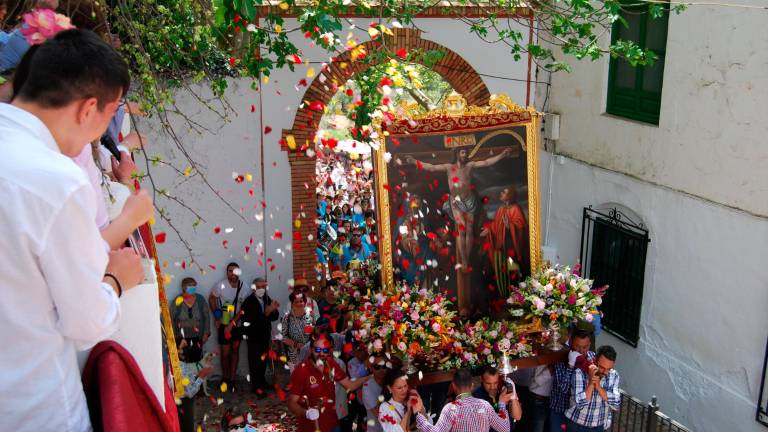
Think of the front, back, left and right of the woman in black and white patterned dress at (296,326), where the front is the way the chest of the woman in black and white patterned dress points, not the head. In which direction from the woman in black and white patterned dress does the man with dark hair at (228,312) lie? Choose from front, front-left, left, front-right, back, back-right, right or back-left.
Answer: back-right

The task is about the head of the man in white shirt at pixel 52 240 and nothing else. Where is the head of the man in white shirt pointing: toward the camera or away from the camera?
away from the camera

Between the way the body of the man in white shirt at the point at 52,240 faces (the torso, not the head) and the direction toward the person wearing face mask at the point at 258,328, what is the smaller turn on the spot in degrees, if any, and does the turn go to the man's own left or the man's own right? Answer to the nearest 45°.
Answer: approximately 45° to the man's own left

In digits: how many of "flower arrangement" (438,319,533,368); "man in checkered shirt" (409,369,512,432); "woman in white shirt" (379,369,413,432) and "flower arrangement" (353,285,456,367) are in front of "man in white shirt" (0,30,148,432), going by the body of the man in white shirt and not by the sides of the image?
4

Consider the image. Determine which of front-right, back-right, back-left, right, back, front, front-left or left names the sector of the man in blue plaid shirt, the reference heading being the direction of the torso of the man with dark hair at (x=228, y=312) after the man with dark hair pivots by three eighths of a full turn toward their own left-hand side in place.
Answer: right

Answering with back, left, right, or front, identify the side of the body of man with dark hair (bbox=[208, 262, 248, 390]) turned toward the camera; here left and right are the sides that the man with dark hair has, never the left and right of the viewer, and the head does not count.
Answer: front

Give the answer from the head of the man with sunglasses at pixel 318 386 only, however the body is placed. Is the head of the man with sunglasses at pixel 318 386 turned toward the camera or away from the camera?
toward the camera

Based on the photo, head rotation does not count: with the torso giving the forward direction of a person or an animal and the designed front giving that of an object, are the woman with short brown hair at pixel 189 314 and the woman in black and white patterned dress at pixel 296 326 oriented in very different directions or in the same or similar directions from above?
same or similar directions

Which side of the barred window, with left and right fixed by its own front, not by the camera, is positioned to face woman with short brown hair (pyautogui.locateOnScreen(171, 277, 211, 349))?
front

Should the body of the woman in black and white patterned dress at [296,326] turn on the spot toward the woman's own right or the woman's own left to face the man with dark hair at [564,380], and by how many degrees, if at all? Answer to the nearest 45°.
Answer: approximately 45° to the woman's own left

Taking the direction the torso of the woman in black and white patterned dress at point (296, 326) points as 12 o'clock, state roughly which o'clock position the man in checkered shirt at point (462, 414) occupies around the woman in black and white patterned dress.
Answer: The man in checkered shirt is roughly at 11 o'clock from the woman in black and white patterned dress.

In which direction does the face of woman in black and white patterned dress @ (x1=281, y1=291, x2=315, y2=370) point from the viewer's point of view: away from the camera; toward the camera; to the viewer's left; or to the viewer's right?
toward the camera

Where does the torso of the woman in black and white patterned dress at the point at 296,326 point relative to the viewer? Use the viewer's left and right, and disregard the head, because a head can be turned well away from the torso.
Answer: facing the viewer

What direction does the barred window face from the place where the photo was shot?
facing the viewer and to the left of the viewer

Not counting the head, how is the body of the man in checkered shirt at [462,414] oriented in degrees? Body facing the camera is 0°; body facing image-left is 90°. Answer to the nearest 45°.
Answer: approximately 180°

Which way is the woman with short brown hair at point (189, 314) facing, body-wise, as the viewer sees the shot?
toward the camera

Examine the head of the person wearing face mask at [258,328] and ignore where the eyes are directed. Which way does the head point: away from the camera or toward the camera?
toward the camera

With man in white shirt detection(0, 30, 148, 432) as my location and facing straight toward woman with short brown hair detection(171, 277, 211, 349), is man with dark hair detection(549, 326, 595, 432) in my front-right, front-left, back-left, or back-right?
front-right
